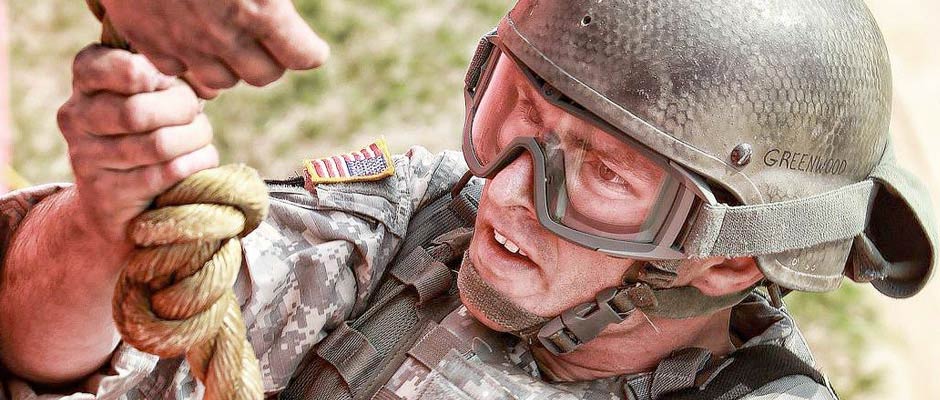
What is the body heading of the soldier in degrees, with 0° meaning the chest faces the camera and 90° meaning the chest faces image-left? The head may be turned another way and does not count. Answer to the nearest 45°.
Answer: approximately 45°
